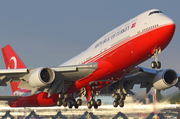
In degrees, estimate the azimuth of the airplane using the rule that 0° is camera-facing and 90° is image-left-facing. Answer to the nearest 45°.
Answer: approximately 315°
